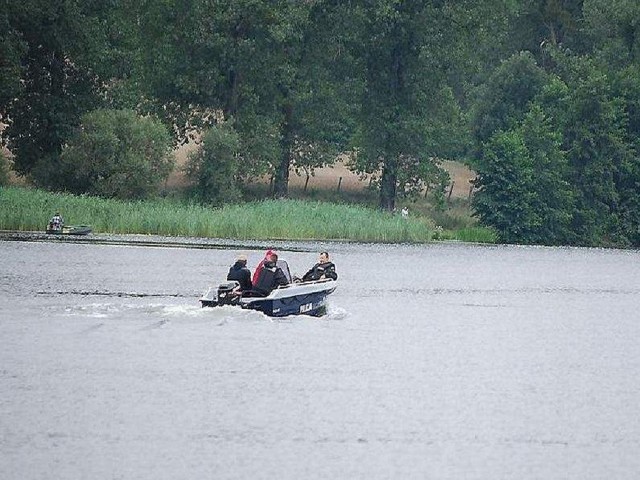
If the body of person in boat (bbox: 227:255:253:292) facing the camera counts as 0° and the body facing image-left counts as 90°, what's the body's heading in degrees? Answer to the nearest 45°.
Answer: approximately 225°
